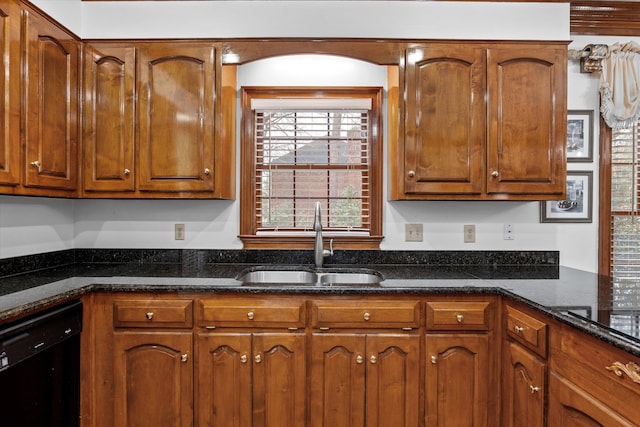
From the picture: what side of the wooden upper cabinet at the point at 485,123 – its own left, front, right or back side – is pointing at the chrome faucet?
right

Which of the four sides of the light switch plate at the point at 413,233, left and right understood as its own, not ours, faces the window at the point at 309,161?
right

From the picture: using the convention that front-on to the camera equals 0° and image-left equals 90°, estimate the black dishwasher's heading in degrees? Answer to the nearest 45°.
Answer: approximately 315°

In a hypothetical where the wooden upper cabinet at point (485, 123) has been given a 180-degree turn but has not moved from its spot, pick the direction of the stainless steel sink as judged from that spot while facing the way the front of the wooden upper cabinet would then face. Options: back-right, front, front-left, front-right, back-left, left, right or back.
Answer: left

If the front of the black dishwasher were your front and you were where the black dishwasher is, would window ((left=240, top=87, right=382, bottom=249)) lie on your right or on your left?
on your left

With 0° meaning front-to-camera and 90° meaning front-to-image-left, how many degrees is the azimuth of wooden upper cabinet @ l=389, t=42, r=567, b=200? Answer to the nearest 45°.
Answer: approximately 0°

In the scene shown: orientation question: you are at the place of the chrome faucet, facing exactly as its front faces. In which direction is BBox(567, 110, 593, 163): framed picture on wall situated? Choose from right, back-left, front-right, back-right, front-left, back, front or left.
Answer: left

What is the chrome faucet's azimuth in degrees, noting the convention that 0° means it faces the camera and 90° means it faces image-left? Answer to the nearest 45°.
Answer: approximately 0°
